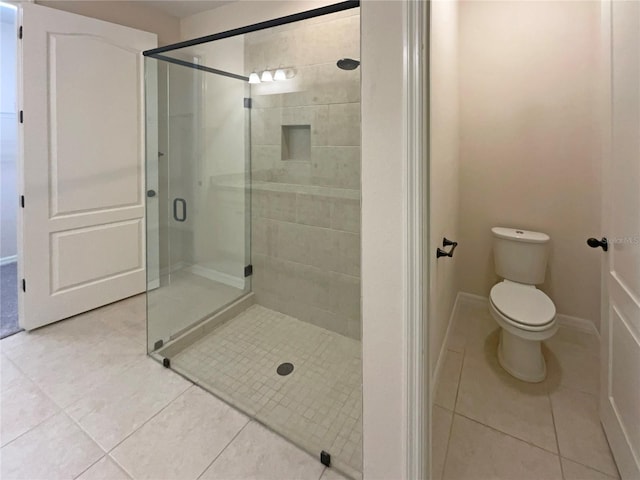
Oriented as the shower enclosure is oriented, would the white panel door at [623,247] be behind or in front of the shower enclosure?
behind

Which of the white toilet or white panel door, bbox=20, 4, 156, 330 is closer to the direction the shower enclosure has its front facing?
the white panel door

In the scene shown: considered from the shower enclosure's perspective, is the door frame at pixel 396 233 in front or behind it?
behind

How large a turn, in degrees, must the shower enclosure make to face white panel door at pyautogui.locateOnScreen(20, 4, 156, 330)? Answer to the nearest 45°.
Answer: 0° — it already faces it
